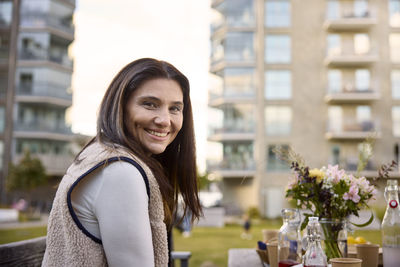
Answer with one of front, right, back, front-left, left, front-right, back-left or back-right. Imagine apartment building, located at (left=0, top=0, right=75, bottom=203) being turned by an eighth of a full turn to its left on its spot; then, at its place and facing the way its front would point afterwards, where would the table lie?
front-right

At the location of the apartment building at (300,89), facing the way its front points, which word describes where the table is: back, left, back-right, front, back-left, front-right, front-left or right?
front

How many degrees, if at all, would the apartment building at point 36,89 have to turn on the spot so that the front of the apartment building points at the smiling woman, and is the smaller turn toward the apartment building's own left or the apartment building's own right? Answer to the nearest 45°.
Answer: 0° — it already faces them

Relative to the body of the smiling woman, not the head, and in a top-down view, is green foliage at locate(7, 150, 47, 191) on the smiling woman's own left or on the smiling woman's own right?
on the smiling woman's own left

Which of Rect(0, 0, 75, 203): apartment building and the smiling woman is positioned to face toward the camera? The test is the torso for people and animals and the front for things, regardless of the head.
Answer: the apartment building

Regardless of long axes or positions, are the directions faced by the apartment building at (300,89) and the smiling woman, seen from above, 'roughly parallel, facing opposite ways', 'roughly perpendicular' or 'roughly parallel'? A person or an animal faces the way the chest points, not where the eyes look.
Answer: roughly perpendicular

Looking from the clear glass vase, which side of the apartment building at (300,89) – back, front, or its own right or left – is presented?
front

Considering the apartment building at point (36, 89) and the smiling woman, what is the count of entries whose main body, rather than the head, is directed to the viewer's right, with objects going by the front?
1

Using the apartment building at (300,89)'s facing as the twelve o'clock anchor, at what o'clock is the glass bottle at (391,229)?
The glass bottle is roughly at 12 o'clock from the apartment building.

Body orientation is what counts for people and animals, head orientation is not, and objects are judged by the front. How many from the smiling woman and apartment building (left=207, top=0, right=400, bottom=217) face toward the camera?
1

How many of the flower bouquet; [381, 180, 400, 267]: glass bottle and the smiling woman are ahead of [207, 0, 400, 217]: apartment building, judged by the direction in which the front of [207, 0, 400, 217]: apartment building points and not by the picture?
3

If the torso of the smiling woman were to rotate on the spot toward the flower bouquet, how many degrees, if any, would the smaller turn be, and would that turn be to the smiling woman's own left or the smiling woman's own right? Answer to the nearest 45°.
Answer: approximately 45° to the smiling woman's own left

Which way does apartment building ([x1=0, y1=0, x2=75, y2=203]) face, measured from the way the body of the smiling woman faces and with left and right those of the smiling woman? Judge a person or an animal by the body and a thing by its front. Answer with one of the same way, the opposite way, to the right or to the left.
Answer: to the right

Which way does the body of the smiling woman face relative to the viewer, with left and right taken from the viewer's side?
facing to the right of the viewer

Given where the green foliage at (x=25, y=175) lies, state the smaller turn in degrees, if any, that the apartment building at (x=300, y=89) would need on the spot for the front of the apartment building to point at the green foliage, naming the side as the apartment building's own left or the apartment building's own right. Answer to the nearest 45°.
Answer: approximately 90° to the apartment building's own right

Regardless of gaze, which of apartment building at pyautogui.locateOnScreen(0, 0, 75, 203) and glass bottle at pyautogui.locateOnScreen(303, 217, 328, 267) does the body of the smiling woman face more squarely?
the glass bottle

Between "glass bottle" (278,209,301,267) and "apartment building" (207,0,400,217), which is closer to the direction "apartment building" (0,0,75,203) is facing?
the glass bottle

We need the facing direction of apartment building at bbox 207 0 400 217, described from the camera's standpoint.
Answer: facing the viewer
